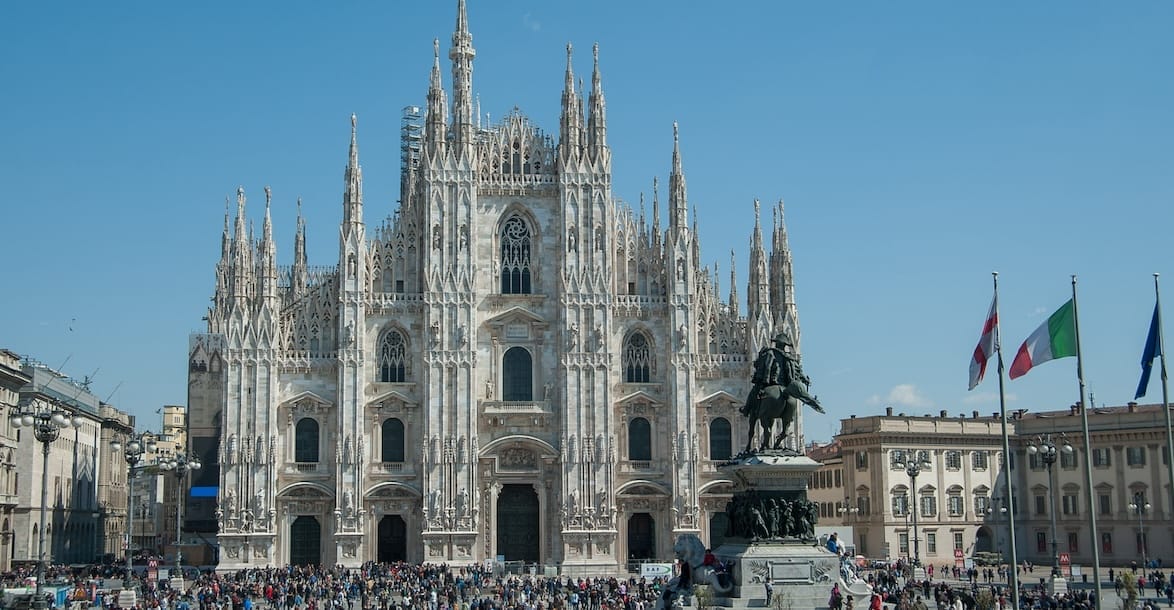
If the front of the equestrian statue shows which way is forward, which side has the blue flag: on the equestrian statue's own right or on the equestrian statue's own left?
on the equestrian statue's own right

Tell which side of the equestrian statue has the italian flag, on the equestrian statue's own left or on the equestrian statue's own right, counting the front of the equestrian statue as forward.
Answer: on the equestrian statue's own right
